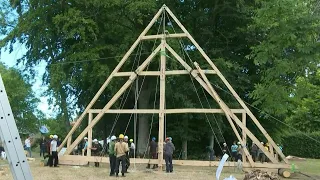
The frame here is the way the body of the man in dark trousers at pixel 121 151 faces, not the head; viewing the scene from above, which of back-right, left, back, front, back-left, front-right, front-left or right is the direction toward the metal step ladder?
back

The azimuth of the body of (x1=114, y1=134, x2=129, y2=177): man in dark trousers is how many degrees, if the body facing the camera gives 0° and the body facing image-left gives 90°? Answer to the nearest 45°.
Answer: approximately 180°

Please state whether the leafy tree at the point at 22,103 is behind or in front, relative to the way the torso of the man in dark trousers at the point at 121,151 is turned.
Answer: in front

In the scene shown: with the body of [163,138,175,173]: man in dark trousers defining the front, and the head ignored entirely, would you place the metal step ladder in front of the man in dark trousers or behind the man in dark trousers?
behind

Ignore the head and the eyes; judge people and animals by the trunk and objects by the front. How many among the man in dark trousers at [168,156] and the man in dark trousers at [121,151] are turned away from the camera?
2

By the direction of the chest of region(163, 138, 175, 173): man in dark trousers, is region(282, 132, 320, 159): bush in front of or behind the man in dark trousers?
in front

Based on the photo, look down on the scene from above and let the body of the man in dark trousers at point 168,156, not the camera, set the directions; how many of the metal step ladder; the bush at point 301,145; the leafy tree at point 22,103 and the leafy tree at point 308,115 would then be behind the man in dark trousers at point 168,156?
1

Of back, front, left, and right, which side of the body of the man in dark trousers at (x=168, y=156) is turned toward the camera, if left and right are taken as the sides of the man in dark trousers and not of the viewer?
back

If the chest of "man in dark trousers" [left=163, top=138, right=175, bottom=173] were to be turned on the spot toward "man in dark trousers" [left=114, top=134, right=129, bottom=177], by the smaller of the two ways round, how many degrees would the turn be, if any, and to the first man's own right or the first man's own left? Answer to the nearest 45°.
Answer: approximately 135° to the first man's own left

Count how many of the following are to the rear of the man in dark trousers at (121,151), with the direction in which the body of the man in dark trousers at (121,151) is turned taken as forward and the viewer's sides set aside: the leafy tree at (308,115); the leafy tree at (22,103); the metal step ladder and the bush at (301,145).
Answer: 1
